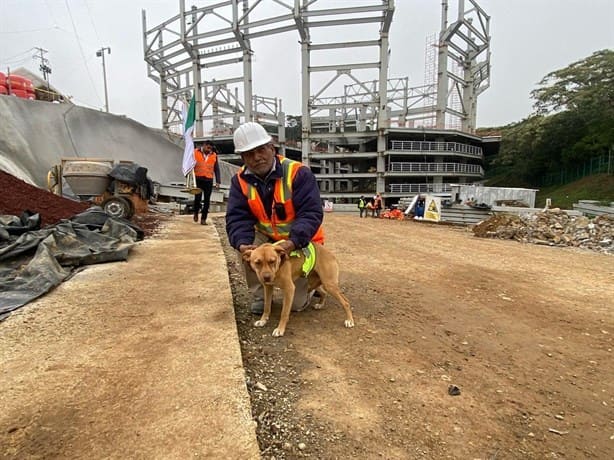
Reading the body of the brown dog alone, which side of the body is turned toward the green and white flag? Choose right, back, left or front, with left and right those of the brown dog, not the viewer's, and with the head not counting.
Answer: right

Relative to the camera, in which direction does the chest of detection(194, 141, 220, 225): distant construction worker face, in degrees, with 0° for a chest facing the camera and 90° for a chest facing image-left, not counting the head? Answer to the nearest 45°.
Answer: approximately 0°

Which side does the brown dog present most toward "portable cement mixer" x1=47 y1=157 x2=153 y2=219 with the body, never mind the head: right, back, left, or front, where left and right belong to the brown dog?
right

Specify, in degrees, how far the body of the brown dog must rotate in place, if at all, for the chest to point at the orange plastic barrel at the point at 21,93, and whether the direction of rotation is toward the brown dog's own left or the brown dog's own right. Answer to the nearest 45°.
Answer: approximately 90° to the brown dog's own right

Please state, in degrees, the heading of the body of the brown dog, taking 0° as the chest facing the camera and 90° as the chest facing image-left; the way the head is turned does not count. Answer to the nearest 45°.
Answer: approximately 45°

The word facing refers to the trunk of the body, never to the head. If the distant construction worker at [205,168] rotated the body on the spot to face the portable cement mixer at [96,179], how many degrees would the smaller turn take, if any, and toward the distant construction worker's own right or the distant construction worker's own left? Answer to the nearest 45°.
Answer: approximately 135° to the distant construction worker's own right

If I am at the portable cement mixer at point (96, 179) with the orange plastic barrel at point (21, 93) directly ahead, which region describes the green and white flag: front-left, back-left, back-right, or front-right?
back-right
